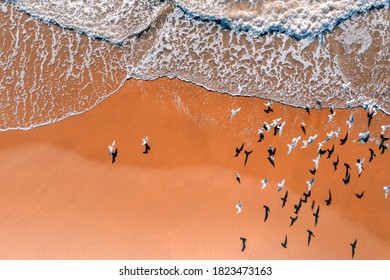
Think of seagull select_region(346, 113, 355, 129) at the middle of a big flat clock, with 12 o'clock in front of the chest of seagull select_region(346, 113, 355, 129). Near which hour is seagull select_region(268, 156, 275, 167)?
seagull select_region(268, 156, 275, 167) is roughly at 11 o'clock from seagull select_region(346, 113, 355, 129).

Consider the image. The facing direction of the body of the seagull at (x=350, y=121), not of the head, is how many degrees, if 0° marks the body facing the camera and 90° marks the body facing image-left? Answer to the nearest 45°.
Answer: approximately 90°

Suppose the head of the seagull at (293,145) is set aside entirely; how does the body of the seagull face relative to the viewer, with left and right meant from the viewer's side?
facing to the left of the viewer

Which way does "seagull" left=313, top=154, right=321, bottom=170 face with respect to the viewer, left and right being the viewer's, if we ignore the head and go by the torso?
facing to the left of the viewer
